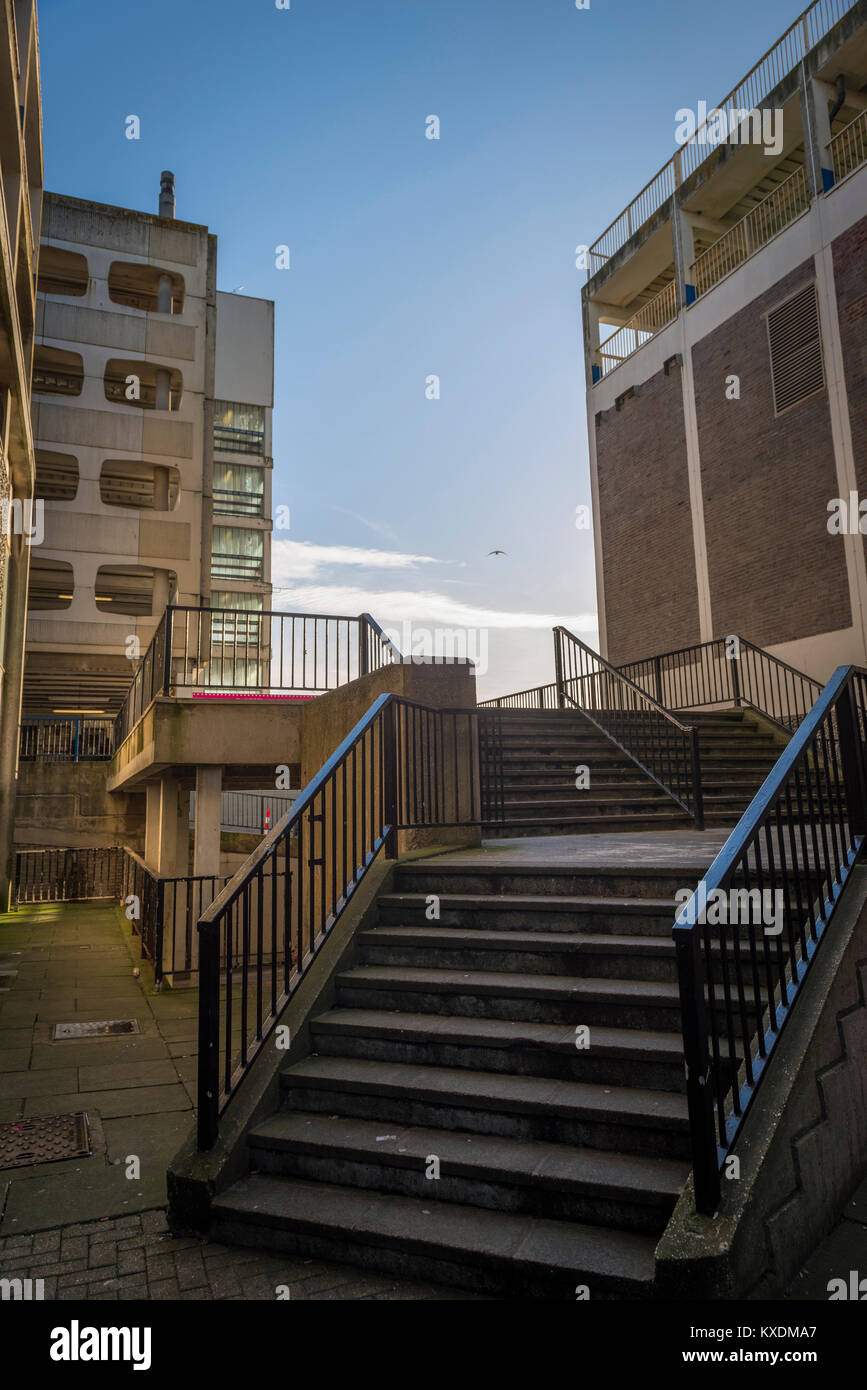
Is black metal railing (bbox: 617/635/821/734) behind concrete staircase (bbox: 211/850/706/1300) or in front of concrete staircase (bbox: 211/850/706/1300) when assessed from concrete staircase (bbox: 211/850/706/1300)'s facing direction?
behind

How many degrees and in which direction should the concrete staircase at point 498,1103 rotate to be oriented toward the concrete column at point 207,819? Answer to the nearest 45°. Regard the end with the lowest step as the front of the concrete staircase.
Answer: approximately 135° to its right

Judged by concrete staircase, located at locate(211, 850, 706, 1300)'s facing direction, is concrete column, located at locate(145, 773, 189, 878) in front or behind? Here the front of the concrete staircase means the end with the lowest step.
behind

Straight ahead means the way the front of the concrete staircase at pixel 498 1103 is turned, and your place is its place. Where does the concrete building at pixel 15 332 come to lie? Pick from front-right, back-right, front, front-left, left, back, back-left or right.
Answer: back-right

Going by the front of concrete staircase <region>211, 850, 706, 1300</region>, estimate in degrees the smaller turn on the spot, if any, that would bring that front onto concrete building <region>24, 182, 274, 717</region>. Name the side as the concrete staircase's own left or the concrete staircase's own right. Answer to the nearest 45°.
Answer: approximately 135° to the concrete staircase's own right

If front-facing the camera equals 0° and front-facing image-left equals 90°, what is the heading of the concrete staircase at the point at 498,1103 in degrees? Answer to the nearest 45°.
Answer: approximately 0°

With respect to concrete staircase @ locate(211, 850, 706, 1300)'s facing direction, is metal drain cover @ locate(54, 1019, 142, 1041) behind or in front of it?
behind

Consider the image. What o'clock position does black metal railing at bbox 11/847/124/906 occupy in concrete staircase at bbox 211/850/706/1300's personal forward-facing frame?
The black metal railing is roughly at 5 o'clock from the concrete staircase.

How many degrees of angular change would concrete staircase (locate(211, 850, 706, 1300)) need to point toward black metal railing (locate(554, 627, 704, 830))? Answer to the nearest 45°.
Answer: approximately 180°
